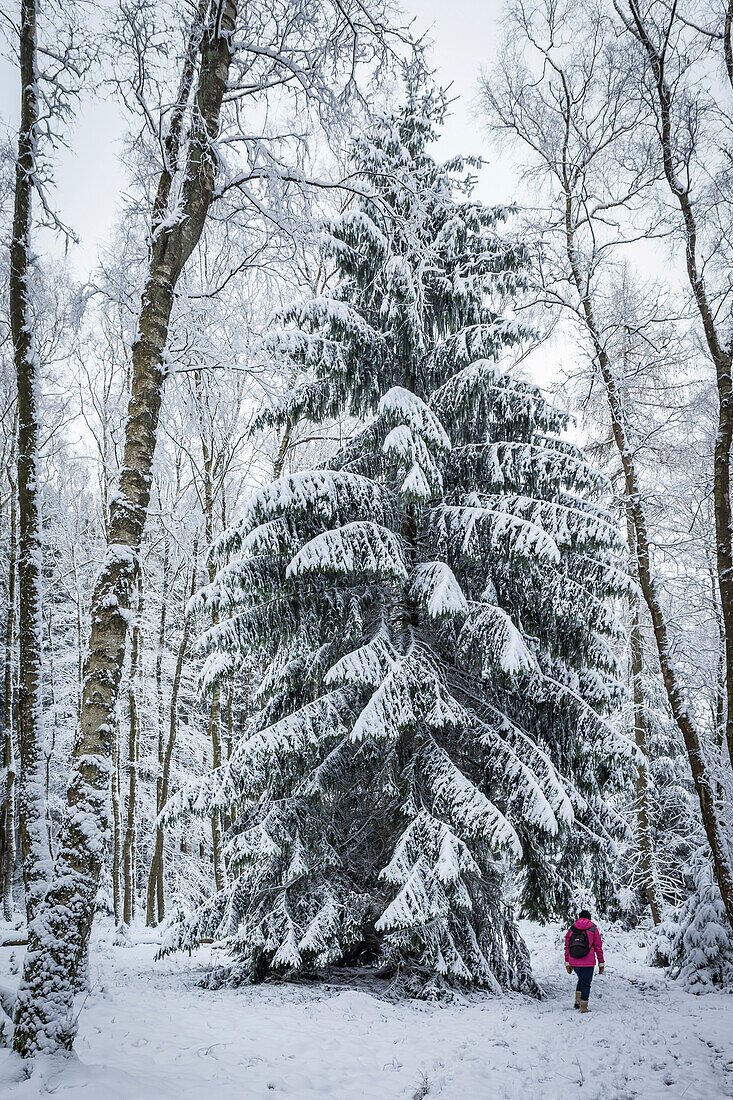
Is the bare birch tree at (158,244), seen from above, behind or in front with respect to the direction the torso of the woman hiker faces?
behind

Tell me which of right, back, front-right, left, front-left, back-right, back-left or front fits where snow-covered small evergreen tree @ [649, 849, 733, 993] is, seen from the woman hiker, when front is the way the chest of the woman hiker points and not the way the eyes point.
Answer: front-right

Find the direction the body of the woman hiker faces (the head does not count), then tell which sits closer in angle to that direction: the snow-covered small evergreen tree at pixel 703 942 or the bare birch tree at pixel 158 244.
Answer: the snow-covered small evergreen tree

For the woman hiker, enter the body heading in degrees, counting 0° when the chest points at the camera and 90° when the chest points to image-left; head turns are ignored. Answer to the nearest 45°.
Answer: approximately 180°
